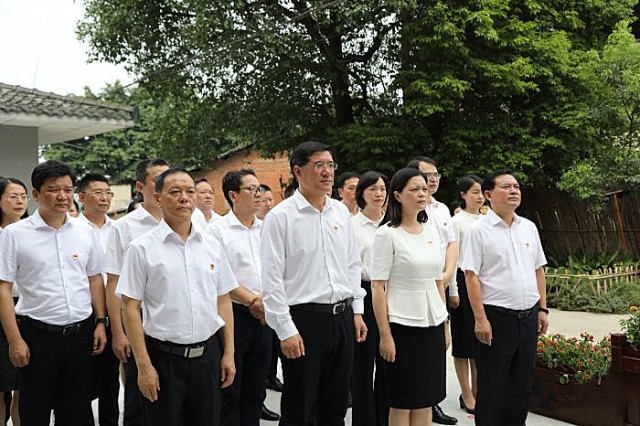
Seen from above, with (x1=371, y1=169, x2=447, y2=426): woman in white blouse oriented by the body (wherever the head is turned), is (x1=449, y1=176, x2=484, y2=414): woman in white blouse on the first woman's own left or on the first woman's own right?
on the first woman's own left

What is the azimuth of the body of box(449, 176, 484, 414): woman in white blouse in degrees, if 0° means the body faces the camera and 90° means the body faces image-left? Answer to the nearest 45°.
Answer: approximately 315°

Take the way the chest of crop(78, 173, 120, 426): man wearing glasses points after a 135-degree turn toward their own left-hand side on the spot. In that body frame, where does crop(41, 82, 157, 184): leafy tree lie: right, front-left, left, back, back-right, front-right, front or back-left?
front

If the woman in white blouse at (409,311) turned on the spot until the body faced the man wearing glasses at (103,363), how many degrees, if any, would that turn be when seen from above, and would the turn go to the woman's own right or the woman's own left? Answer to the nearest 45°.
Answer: approximately 135° to the woman's own right

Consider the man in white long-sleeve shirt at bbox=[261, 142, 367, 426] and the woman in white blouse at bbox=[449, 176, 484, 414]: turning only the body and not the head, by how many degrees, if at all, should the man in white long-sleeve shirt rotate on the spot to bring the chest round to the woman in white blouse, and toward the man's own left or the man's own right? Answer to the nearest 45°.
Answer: approximately 90° to the man's own left

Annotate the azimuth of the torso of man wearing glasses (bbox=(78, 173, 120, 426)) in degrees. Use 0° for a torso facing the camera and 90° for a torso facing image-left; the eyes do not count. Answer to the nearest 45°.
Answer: approximately 315°

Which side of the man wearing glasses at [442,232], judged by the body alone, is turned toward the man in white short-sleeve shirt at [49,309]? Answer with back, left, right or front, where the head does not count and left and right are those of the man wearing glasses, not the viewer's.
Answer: right

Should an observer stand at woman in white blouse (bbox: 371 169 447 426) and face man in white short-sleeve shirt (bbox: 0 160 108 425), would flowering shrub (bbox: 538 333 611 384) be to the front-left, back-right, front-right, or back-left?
back-right

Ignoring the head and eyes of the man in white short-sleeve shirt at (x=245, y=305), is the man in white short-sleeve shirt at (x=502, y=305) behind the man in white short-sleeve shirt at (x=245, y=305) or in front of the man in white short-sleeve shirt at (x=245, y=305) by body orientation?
in front

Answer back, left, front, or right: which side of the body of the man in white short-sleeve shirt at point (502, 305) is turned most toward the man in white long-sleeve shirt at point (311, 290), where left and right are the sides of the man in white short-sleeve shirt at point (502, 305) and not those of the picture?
right
